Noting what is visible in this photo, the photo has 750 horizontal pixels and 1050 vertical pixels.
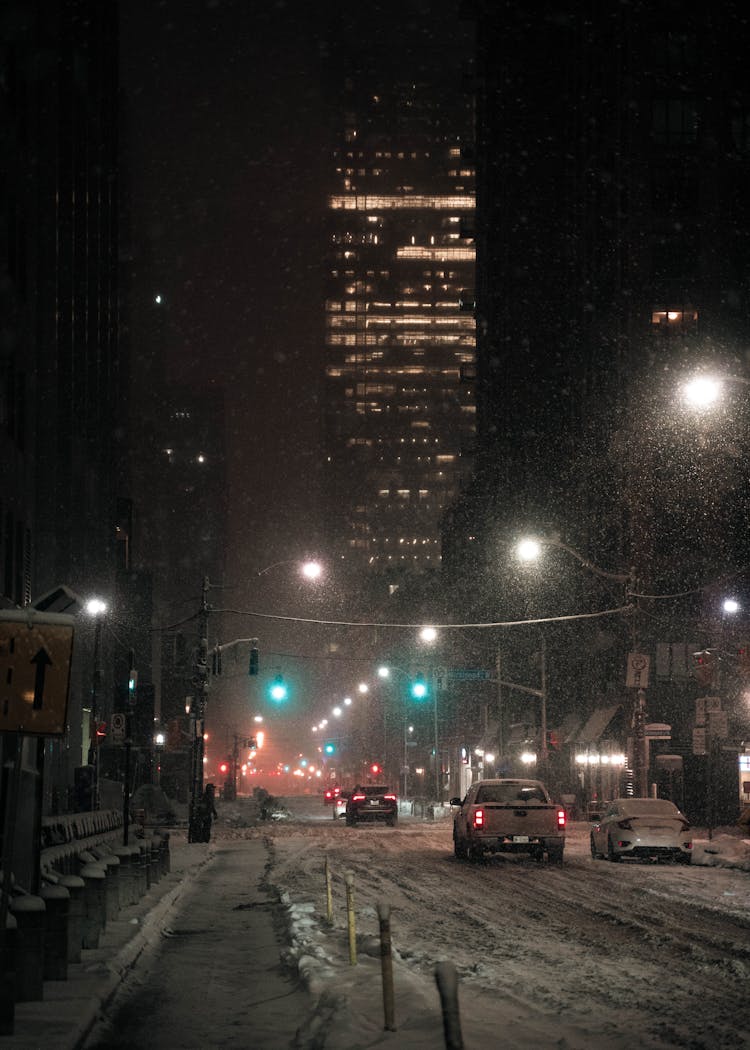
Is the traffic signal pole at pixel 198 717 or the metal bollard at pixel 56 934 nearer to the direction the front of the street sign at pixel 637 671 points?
the metal bollard

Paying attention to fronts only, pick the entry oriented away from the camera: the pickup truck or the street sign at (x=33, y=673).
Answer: the pickup truck

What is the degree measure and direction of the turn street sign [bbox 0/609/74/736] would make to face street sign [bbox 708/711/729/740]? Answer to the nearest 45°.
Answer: approximately 135° to its left

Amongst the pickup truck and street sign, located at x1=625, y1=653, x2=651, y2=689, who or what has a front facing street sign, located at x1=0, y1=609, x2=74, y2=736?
street sign, located at x1=625, y1=653, x2=651, y2=689

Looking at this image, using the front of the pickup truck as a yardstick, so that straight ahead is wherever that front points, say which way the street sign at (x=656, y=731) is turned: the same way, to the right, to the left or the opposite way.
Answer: the opposite way

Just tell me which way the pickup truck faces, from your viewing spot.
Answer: facing away from the viewer

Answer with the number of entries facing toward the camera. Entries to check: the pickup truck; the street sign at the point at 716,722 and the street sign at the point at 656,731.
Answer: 2

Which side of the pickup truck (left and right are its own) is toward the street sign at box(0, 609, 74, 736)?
back

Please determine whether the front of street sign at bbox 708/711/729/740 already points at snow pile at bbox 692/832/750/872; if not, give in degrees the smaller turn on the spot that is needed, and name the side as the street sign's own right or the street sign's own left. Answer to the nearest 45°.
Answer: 0° — it already faces it

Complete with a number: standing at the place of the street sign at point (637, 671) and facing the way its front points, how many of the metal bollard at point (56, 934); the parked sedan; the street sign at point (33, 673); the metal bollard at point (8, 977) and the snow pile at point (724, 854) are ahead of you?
5

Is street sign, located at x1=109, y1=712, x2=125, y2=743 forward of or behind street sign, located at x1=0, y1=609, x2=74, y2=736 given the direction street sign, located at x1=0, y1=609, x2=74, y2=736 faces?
behind

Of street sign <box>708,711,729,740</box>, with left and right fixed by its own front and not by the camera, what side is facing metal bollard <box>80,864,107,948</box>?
front

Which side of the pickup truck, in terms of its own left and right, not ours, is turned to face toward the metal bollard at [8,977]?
back

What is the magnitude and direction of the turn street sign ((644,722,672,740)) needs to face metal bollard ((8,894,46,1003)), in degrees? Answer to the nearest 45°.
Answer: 0° — it already faces it

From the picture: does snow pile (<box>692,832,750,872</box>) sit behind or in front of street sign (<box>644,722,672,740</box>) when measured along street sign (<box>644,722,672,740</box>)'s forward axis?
in front

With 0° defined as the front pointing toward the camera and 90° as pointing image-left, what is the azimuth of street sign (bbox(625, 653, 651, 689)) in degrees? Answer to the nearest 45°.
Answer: approximately 0°

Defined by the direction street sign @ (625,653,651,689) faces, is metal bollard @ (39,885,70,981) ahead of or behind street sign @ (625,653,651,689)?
ahead

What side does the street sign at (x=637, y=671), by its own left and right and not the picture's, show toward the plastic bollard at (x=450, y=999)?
front
